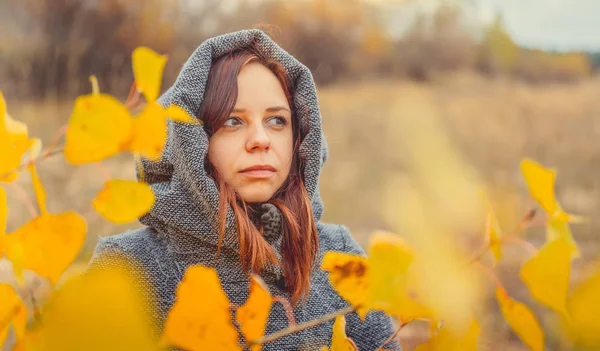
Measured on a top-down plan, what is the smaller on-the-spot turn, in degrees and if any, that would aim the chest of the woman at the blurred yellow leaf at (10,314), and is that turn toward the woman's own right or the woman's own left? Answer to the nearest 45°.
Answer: approximately 45° to the woman's own right

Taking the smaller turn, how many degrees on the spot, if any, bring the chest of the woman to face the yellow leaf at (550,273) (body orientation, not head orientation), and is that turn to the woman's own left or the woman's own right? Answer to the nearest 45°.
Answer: approximately 45° to the woman's own left

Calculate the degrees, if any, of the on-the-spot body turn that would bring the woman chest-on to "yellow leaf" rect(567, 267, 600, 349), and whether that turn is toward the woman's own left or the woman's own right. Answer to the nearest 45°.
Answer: approximately 45° to the woman's own left

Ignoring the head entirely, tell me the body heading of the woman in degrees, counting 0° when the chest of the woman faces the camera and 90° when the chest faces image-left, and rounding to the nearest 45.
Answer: approximately 315°

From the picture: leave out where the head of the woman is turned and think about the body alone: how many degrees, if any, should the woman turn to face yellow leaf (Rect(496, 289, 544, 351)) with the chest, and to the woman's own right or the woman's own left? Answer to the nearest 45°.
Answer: approximately 45° to the woman's own left

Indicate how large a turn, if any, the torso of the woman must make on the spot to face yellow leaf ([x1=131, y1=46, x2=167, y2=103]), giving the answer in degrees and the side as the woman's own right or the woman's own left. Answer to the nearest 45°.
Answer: approximately 45° to the woman's own right
